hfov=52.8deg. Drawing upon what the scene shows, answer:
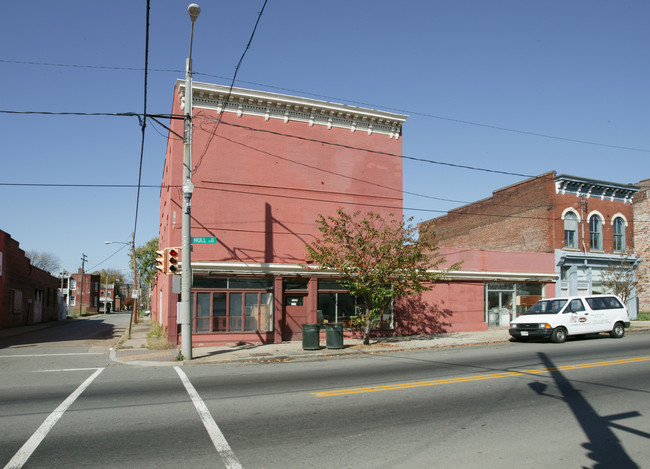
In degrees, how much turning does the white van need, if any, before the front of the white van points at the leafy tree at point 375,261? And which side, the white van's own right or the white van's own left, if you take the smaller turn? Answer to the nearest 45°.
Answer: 0° — it already faces it

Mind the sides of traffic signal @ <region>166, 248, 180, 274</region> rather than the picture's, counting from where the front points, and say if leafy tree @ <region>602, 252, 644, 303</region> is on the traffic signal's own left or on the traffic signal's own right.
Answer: on the traffic signal's own left

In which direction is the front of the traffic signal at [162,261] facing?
to the viewer's left

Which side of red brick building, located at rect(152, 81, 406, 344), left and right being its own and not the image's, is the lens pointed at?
front

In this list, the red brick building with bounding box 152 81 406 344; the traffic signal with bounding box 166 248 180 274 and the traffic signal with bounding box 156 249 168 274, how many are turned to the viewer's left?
1

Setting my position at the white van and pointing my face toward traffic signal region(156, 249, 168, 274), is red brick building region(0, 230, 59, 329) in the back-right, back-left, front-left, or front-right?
front-right

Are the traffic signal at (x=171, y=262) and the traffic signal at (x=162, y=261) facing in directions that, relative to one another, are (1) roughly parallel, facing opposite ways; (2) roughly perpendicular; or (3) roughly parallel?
roughly perpendicular

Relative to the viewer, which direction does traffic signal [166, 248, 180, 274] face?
toward the camera

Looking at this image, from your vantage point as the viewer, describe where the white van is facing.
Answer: facing the viewer and to the left of the viewer

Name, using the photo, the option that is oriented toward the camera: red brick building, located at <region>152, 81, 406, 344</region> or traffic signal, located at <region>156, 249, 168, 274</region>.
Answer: the red brick building

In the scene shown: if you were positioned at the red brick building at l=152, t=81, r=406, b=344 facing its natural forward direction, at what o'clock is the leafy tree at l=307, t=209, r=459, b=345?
The leafy tree is roughly at 10 o'clock from the red brick building.
